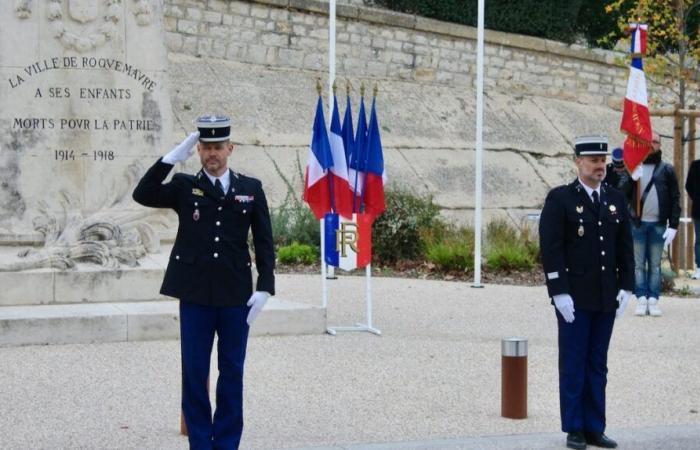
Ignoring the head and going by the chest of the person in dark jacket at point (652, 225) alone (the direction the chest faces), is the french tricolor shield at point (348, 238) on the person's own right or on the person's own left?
on the person's own right

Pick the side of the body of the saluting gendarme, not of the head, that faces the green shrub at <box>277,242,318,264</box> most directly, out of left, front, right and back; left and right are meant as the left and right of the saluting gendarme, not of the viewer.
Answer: back

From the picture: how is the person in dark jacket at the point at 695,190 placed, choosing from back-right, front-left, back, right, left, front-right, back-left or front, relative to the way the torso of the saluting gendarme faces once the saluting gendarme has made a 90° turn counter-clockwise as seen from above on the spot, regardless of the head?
front-left

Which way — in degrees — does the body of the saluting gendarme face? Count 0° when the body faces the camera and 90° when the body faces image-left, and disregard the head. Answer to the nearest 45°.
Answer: approximately 0°

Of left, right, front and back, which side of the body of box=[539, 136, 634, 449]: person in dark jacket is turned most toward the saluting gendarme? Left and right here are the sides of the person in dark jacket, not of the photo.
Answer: right

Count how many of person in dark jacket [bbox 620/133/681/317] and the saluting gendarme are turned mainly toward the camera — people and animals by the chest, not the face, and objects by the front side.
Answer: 2

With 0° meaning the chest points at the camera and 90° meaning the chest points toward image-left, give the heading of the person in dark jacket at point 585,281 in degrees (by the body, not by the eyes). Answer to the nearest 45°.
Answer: approximately 315°

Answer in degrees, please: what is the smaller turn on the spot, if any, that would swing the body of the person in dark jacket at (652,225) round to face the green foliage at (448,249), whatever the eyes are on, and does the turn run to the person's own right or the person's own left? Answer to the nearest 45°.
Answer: approximately 135° to the person's own right

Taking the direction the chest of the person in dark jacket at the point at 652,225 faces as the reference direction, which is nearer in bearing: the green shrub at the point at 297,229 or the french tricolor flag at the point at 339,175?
the french tricolor flag
